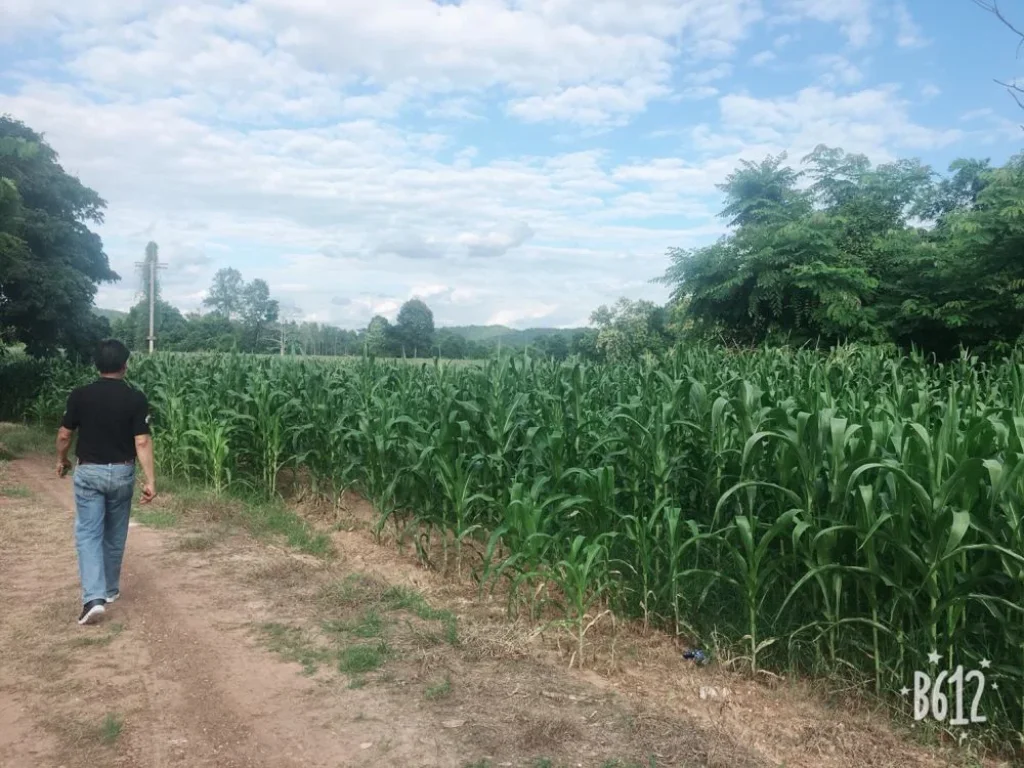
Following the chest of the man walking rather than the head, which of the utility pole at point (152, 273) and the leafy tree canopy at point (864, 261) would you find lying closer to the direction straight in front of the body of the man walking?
the utility pole

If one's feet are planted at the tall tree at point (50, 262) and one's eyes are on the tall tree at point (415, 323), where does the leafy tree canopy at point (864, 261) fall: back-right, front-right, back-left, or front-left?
front-right

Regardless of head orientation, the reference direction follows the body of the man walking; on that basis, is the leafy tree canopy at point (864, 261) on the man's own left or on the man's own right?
on the man's own right

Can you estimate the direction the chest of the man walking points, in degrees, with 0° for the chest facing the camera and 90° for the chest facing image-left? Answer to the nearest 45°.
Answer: approximately 180°

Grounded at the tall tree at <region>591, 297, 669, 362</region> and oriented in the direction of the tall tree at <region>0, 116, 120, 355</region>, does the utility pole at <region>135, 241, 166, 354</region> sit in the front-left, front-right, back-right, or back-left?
front-right

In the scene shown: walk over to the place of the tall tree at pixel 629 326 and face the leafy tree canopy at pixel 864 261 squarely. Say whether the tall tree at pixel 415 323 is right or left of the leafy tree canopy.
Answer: right

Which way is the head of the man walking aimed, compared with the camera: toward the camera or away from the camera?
away from the camera

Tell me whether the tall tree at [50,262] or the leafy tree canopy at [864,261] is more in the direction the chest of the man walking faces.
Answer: the tall tree

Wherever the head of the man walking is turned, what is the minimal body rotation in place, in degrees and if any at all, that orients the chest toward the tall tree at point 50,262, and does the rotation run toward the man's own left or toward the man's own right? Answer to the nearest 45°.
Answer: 0° — they already face it

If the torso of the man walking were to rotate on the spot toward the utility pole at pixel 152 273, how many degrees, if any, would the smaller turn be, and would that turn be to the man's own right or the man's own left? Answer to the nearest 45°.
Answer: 0° — they already face it

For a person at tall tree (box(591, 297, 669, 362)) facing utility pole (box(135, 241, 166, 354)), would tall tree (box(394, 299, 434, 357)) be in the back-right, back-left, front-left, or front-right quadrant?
front-right

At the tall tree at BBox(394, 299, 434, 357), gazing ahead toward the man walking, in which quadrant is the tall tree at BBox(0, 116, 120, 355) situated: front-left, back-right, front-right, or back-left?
front-right

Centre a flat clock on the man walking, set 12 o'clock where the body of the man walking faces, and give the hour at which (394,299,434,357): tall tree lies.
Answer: The tall tree is roughly at 1 o'clock from the man walking.

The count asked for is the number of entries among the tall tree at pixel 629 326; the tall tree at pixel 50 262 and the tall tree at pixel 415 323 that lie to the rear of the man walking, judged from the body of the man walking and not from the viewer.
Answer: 0

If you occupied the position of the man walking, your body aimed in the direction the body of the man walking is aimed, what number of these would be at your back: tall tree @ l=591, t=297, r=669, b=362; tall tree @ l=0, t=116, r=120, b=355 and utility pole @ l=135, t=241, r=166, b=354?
0
